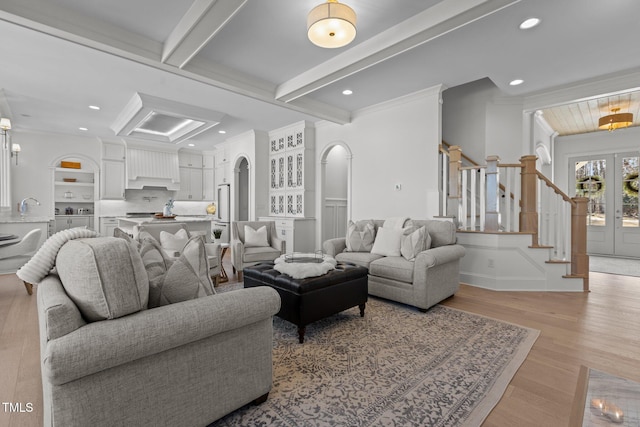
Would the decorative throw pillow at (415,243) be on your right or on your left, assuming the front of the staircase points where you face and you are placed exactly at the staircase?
on your right

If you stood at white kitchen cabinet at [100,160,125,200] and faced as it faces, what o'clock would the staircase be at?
The staircase is roughly at 11 o'clock from the white kitchen cabinet.

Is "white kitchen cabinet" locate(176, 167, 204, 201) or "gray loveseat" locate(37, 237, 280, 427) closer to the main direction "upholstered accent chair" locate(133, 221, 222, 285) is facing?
the gray loveseat

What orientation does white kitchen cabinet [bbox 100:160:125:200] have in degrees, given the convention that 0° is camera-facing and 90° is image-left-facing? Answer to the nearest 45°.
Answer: approximately 0°

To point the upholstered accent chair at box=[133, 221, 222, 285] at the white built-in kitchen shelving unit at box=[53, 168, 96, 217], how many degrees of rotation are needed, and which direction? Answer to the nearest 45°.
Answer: approximately 180°

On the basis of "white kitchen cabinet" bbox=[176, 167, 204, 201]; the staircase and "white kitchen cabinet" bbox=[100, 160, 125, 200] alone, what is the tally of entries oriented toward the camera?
2

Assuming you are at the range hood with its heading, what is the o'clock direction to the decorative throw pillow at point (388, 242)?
The decorative throw pillow is roughly at 11 o'clock from the range hood.

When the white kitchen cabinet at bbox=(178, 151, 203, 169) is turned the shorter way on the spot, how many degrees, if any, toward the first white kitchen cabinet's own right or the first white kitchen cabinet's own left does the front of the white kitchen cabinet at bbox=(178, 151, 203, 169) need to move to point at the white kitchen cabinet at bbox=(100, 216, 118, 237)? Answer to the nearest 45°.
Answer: approximately 90° to the first white kitchen cabinet's own right

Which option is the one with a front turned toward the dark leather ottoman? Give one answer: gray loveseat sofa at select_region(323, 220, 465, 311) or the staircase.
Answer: the gray loveseat sofa

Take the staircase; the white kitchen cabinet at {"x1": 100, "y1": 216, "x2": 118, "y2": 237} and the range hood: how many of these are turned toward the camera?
2
